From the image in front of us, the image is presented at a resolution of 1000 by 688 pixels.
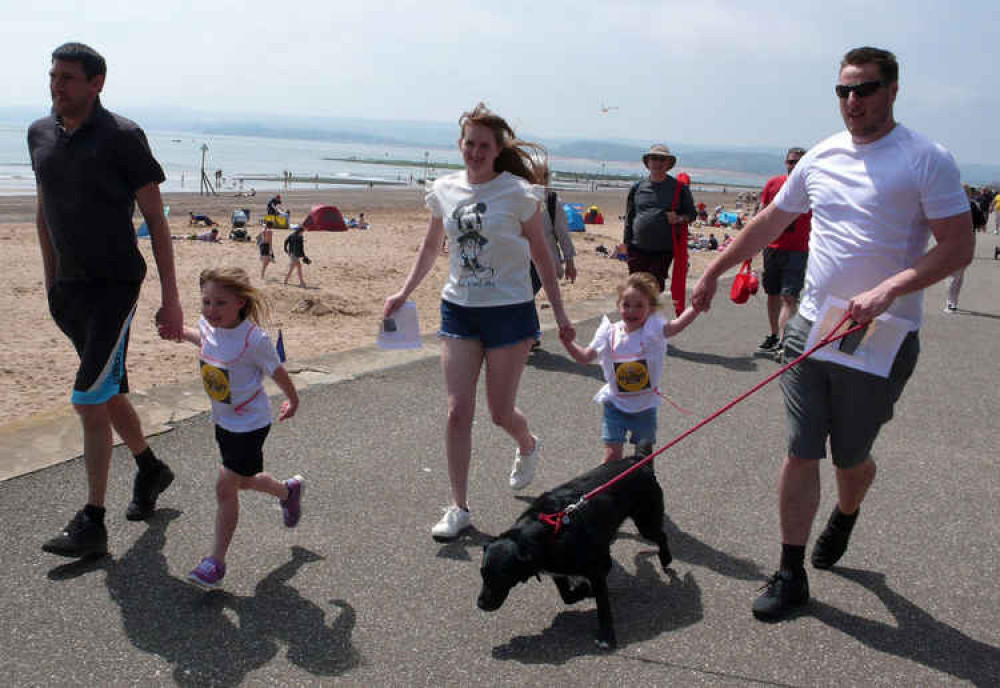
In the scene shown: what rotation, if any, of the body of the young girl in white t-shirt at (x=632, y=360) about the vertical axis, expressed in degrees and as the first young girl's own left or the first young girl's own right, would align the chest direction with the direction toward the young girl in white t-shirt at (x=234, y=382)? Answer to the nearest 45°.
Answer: approximately 45° to the first young girl's own right

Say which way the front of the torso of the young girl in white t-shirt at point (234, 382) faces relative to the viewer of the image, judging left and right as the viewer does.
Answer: facing the viewer and to the left of the viewer

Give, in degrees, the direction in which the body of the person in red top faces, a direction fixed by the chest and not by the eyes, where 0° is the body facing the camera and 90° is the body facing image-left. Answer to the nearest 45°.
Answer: approximately 45°

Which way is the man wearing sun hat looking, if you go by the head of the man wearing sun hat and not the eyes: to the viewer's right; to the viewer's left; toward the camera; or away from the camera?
toward the camera

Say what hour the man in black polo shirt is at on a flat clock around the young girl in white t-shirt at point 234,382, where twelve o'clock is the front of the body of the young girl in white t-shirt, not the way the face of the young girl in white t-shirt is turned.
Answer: The man in black polo shirt is roughly at 3 o'clock from the young girl in white t-shirt.

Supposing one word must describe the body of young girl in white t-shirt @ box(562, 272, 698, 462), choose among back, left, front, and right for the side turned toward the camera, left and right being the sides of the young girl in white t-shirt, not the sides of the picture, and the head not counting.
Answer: front

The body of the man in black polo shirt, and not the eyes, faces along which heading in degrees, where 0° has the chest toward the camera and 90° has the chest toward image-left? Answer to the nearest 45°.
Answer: approximately 45°

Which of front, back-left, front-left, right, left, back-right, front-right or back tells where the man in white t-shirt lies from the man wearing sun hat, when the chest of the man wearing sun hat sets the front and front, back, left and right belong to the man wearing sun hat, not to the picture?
front

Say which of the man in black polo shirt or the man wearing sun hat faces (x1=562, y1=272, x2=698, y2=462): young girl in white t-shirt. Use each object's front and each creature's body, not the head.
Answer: the man wearing sun hat

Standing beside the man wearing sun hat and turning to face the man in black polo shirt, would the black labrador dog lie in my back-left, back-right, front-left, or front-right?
front-left

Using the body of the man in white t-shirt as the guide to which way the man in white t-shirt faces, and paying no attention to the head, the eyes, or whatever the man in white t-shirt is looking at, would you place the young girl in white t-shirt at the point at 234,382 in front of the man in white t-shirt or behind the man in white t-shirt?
in front

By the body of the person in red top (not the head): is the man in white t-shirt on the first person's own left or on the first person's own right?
on the first person's own left

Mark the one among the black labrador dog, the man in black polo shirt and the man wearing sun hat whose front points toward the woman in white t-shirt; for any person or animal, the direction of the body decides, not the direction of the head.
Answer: the man wearing sun hat

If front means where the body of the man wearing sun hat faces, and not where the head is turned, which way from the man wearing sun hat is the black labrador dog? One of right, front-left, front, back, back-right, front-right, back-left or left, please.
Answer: front

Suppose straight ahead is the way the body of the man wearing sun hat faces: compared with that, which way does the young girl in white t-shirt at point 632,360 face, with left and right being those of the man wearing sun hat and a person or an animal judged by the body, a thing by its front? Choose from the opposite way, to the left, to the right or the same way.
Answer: the same way

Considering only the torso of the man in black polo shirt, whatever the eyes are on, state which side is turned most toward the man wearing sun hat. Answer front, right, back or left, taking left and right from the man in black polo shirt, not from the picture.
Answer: back

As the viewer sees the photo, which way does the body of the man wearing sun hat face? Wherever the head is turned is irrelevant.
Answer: toward the camera

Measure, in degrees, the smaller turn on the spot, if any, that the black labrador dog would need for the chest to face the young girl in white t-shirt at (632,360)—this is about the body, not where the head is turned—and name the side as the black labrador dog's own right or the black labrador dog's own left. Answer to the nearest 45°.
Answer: approximately 135° to the black labrador dog's own right

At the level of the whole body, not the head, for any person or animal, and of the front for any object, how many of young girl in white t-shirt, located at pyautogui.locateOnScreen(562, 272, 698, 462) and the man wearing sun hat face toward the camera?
2
